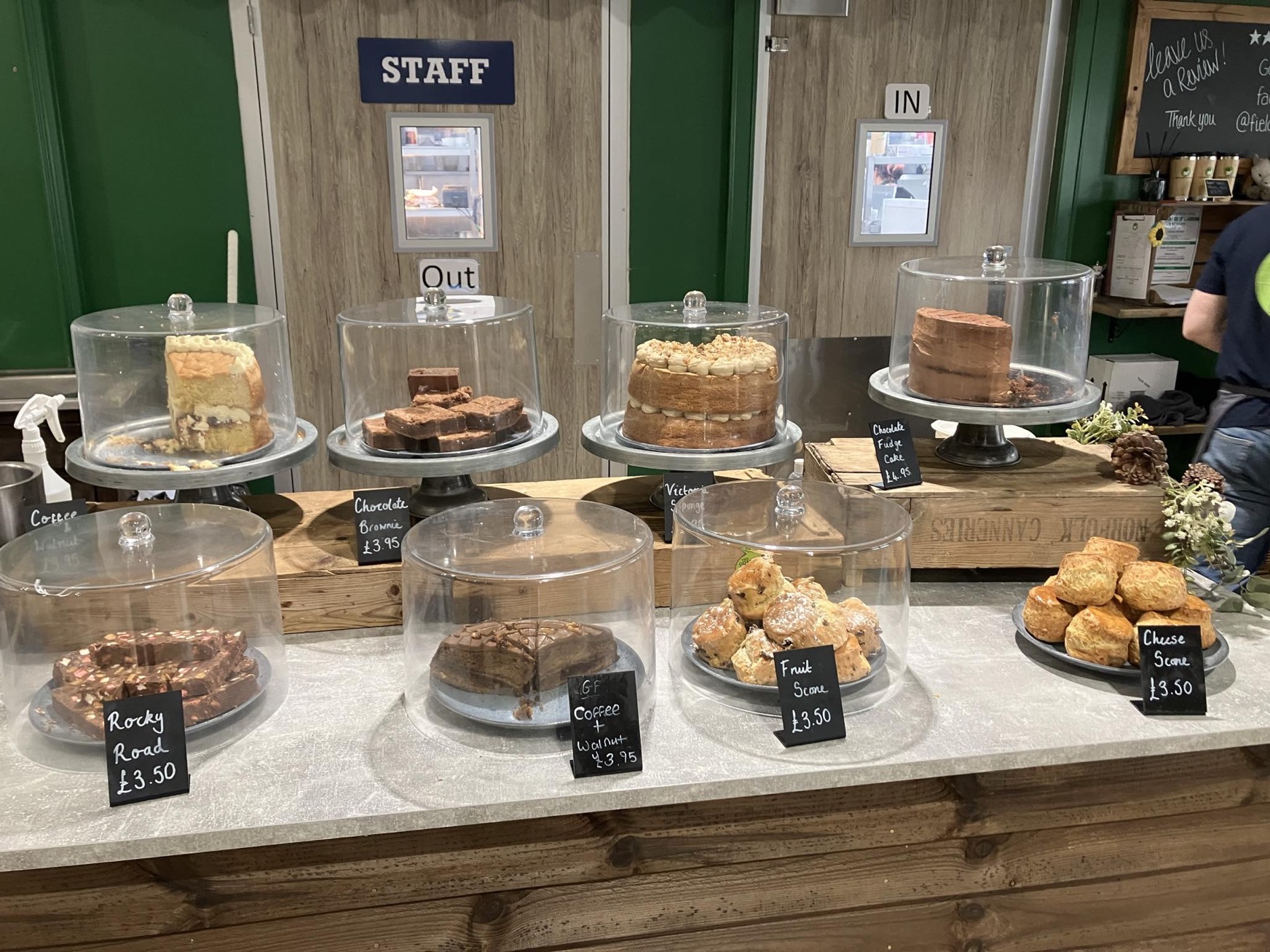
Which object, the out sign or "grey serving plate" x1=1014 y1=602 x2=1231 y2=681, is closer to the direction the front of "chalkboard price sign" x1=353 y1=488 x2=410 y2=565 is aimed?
the grey serving plate

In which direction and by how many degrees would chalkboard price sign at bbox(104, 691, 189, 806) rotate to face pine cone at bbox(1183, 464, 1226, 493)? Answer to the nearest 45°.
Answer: approximately 90° to its left

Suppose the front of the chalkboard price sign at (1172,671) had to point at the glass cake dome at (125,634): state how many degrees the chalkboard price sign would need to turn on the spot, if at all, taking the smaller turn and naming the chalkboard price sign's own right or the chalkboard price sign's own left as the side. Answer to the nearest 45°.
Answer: approximately 45° to the chalkboard price sign's own right

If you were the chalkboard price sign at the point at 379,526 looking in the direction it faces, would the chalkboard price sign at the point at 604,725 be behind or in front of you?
in front

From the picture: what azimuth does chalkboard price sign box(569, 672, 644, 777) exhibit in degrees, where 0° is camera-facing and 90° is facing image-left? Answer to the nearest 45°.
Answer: approximately 0°

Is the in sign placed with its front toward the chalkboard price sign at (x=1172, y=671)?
yes

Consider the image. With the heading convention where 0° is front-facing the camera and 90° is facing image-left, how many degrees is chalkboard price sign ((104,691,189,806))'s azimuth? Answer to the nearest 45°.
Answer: approximately 0°

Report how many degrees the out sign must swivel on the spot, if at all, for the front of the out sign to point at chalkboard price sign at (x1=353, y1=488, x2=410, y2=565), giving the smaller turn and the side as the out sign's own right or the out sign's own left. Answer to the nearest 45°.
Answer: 0° — it already faces it

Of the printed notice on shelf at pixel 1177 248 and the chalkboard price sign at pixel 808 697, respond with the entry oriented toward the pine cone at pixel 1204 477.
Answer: the printed notice on shelf
